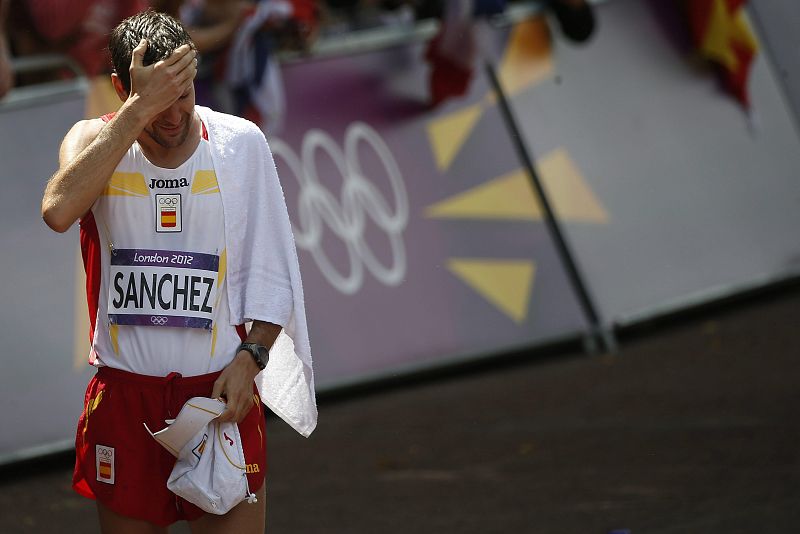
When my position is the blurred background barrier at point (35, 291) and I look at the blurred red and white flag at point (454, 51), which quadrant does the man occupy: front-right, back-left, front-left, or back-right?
back-right

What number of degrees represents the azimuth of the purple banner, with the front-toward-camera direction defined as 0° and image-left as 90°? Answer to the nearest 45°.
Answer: approximately 0°

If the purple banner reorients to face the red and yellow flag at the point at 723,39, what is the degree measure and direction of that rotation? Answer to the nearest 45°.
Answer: approximately 135° to its left

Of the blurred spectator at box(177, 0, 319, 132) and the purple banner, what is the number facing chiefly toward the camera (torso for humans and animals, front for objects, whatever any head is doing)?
2

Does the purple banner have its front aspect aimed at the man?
yes

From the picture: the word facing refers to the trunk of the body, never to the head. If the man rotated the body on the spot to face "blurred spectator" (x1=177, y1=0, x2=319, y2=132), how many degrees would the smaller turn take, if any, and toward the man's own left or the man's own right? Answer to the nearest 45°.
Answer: approximately 180°

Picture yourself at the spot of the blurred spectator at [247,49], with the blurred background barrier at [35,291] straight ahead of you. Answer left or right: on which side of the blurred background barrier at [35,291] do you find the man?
left

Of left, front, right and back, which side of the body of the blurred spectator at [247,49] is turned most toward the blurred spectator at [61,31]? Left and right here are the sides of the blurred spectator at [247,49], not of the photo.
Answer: right
